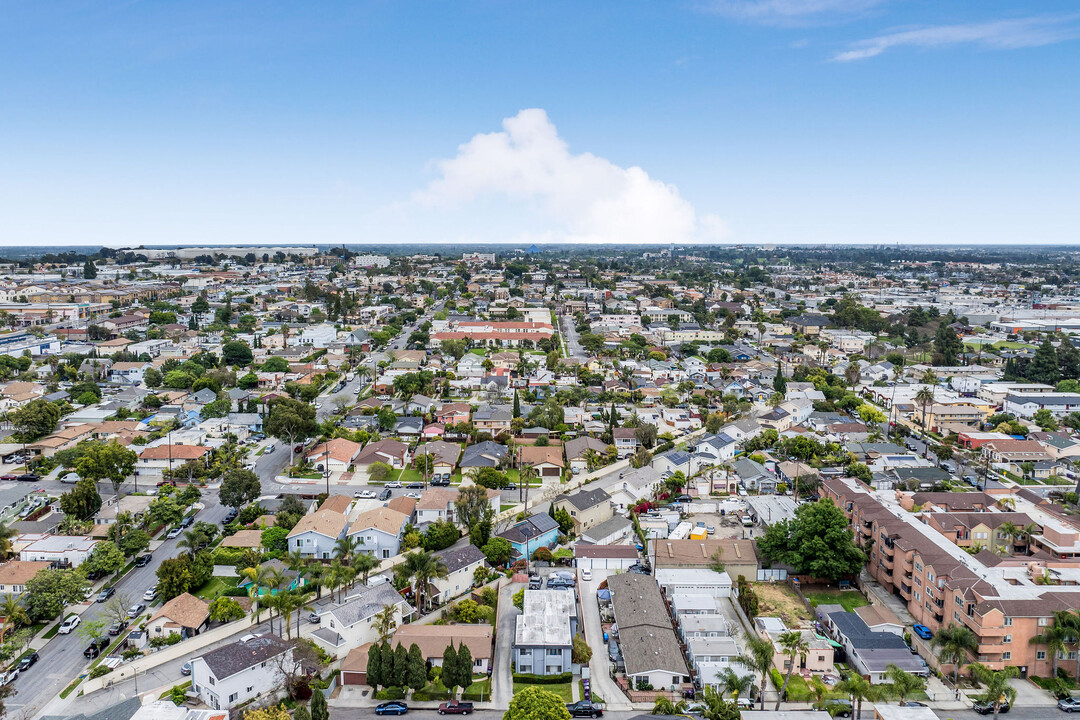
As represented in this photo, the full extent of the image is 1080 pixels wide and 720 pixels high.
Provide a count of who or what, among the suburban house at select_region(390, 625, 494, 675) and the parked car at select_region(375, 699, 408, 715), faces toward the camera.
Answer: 1

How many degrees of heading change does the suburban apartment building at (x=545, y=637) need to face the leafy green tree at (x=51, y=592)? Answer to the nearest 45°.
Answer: approximately 90° to its right

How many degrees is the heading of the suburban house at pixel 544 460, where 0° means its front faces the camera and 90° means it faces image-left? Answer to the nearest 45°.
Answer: approximately 0°

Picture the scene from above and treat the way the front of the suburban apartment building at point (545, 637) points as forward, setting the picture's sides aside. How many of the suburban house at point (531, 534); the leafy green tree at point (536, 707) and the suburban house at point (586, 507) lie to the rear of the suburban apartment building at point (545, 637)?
2

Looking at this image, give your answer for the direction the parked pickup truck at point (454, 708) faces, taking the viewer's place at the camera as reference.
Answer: facing to the left of the viewer

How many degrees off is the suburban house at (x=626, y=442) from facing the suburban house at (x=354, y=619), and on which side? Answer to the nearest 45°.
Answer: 0° — it already faces it

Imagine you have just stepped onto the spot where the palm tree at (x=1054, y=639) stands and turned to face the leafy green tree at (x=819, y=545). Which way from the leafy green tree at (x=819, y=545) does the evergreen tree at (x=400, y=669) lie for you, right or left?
left

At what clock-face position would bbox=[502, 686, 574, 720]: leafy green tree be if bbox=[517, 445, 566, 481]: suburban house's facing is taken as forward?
The leafy green tree is roughly at 12 o'clock from the suburban house.

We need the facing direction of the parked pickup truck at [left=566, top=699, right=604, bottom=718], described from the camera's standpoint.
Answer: facing to the left of the viewer

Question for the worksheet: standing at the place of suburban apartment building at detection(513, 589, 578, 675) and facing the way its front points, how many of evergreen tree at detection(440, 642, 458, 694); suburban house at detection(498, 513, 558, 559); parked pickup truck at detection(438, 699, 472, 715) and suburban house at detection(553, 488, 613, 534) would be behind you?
2
